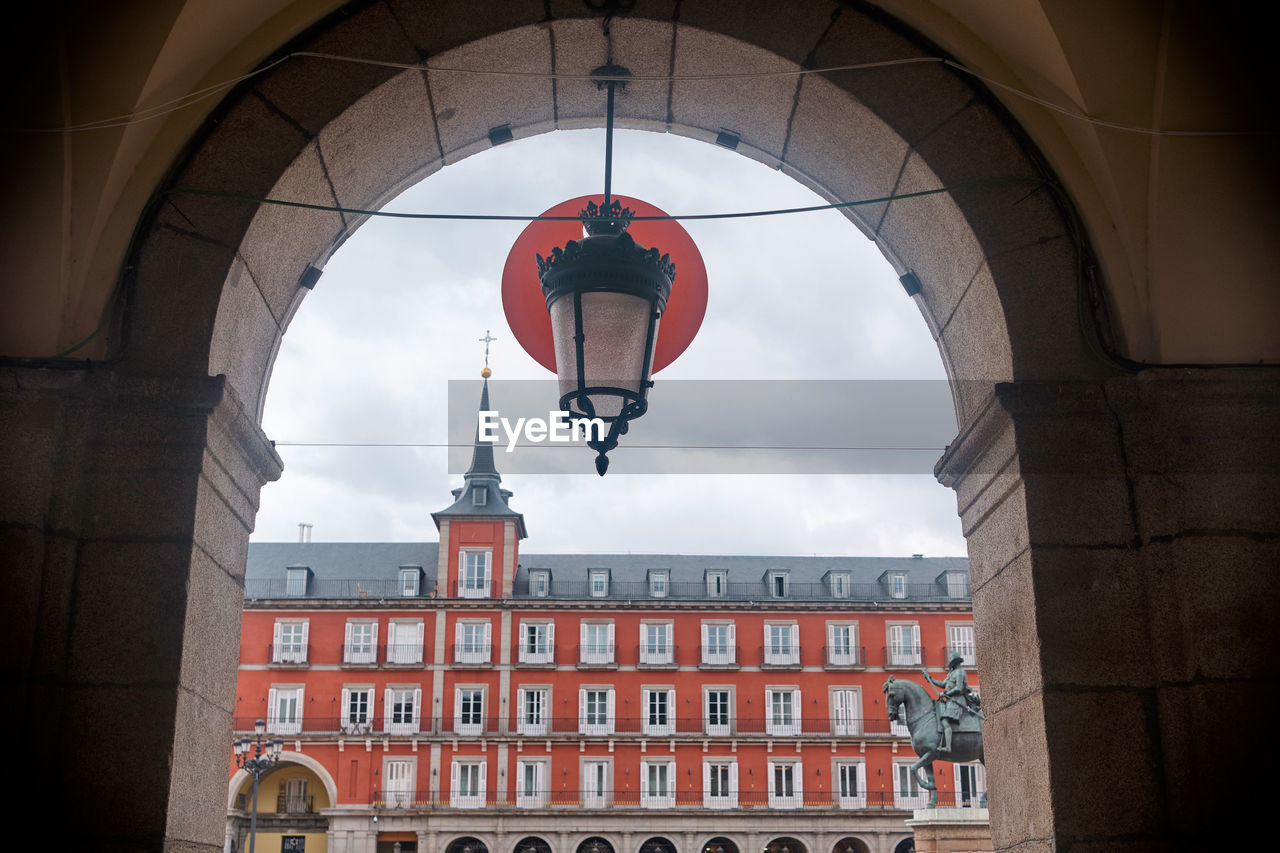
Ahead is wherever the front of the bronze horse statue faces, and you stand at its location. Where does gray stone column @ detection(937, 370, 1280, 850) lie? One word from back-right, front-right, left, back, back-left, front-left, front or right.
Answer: left

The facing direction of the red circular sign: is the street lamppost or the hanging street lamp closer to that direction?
the hanging street lamp

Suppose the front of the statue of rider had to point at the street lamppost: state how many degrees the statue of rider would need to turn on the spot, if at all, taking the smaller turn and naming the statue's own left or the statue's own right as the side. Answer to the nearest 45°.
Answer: approximately 45° to the statue's own right

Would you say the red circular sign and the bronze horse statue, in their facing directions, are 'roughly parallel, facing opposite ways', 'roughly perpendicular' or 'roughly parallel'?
roughly perpendicular

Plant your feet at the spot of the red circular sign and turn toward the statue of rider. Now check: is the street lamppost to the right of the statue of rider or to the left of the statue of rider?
left

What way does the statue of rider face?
to the viewer's left

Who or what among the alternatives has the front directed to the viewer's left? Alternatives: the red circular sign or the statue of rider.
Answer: the statue of rider

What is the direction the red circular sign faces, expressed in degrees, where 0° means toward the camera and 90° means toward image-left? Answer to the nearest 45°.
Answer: approximately 0°

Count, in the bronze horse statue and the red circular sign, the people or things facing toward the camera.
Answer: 1

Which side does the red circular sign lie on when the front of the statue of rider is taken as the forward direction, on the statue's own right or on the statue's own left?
on the statue's own left

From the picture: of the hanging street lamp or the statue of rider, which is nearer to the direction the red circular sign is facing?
the hanging street lamp

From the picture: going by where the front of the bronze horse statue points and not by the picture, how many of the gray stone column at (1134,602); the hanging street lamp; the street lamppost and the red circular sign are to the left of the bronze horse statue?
3

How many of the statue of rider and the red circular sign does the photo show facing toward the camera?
1

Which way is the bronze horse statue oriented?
to the viewer's left

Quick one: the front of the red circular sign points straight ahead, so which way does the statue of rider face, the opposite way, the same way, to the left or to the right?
to the right

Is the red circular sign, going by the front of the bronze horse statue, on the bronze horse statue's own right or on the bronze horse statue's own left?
on the bronze horse statue's own left

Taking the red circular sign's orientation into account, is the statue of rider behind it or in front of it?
behind
